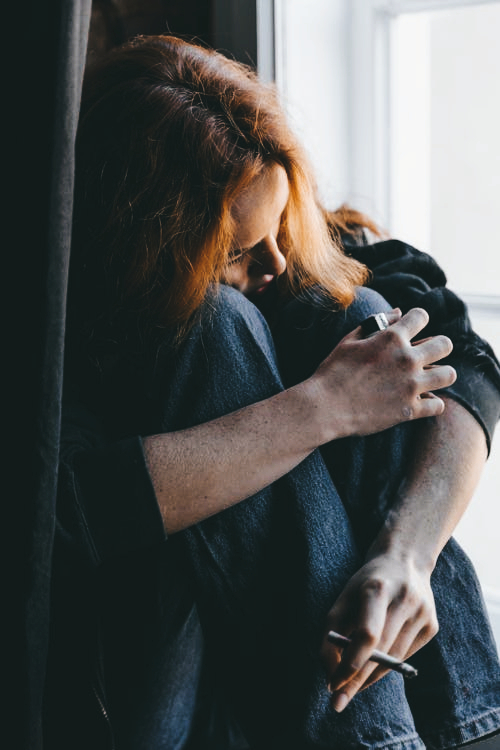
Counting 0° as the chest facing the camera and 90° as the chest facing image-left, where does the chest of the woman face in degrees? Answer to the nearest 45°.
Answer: approximately 315°
